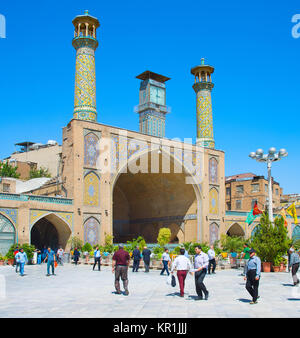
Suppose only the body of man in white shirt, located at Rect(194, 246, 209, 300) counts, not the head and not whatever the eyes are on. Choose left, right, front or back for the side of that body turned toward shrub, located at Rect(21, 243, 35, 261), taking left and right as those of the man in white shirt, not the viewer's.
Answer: right

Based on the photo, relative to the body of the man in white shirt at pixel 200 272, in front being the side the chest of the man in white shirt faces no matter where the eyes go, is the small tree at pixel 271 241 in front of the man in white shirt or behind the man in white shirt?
behind

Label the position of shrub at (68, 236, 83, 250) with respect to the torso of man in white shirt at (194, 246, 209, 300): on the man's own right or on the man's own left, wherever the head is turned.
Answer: on the man's own right

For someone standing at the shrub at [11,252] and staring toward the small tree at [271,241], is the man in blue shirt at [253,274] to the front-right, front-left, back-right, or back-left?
front-right

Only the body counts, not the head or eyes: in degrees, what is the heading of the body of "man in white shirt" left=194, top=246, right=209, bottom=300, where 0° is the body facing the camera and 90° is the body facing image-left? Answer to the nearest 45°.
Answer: approximately 45°

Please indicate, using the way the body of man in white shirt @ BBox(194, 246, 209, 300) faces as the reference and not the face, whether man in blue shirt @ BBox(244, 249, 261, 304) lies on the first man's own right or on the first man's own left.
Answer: on the first man's own left

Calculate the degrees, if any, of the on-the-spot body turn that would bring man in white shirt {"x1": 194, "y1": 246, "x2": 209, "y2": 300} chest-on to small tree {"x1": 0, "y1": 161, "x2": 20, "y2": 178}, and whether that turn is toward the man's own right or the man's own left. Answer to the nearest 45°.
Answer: approximately 90° to the man's own right

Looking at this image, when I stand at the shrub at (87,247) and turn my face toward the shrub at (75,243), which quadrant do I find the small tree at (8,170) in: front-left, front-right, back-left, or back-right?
front-right

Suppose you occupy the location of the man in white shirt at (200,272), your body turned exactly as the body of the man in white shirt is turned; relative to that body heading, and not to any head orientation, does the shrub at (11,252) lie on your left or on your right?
on your right

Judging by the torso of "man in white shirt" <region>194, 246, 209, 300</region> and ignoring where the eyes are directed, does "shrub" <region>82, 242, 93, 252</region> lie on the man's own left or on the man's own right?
on the man's own right
